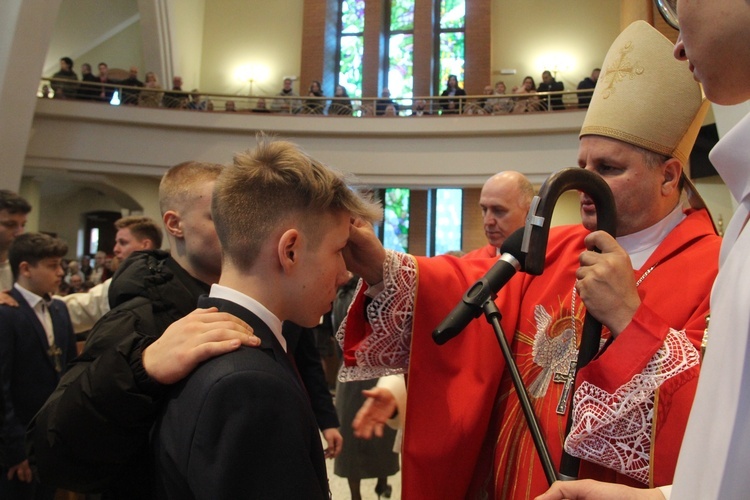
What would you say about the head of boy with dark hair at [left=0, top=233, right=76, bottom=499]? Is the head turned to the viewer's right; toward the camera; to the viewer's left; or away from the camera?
to the viewer's right

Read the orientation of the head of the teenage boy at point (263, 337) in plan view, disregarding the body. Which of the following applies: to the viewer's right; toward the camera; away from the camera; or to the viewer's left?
to the viewer's right

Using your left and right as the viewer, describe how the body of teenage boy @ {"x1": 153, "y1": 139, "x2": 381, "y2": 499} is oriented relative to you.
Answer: facing to the right of the viewer
